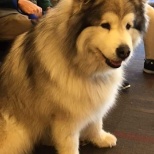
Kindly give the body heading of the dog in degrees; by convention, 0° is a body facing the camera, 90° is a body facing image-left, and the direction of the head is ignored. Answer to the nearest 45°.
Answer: approximately 315°
